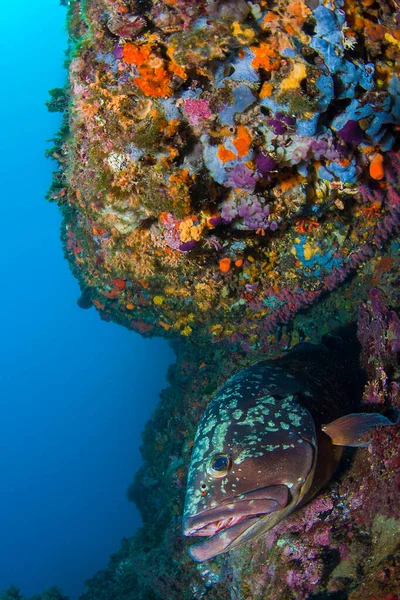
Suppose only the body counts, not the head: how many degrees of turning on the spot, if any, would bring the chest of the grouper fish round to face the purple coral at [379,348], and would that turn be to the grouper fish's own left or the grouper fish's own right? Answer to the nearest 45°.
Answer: approximately 180°

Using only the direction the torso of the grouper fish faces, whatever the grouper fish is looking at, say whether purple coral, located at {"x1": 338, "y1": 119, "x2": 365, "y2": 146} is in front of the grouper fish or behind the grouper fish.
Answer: behind

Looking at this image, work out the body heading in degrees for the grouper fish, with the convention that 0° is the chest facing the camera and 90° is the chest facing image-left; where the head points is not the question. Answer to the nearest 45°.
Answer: approximately 45°

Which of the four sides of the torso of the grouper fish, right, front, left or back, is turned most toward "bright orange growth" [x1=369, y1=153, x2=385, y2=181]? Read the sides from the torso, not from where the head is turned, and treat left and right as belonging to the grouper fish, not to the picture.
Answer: back
